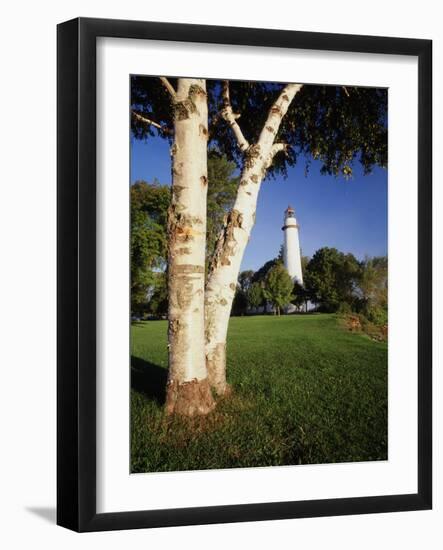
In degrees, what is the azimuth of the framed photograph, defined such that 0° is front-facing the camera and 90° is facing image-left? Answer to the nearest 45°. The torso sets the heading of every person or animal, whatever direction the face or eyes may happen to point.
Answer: approximately 315°
